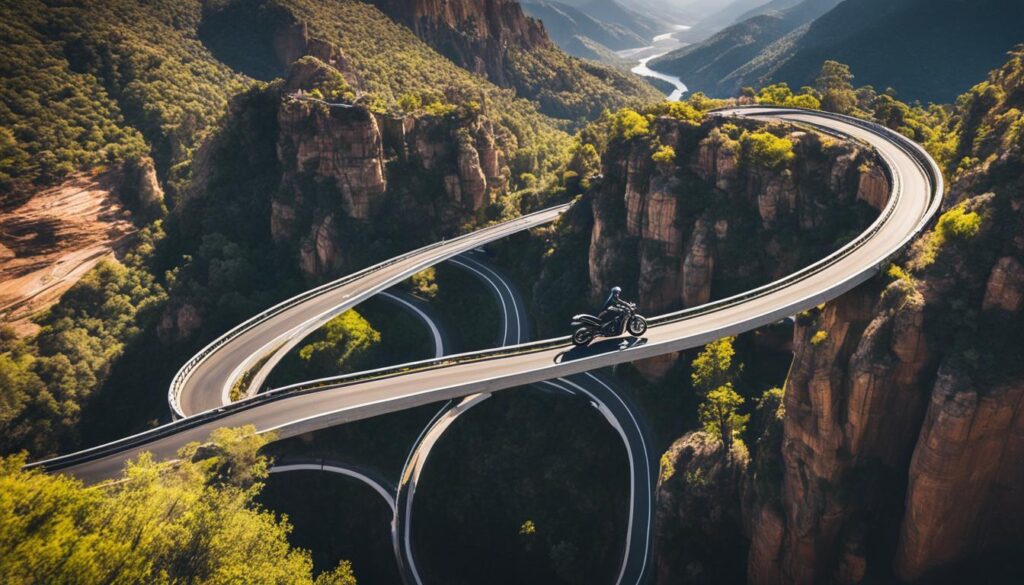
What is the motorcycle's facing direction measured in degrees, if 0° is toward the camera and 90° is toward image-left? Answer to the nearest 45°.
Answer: approximately 270°

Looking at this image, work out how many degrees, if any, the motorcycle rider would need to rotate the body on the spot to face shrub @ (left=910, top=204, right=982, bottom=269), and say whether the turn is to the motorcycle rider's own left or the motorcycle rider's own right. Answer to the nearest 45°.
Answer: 0° — they already face it

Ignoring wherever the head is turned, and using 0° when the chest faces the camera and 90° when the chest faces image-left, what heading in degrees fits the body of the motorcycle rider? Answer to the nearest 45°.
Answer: approximately 270°
